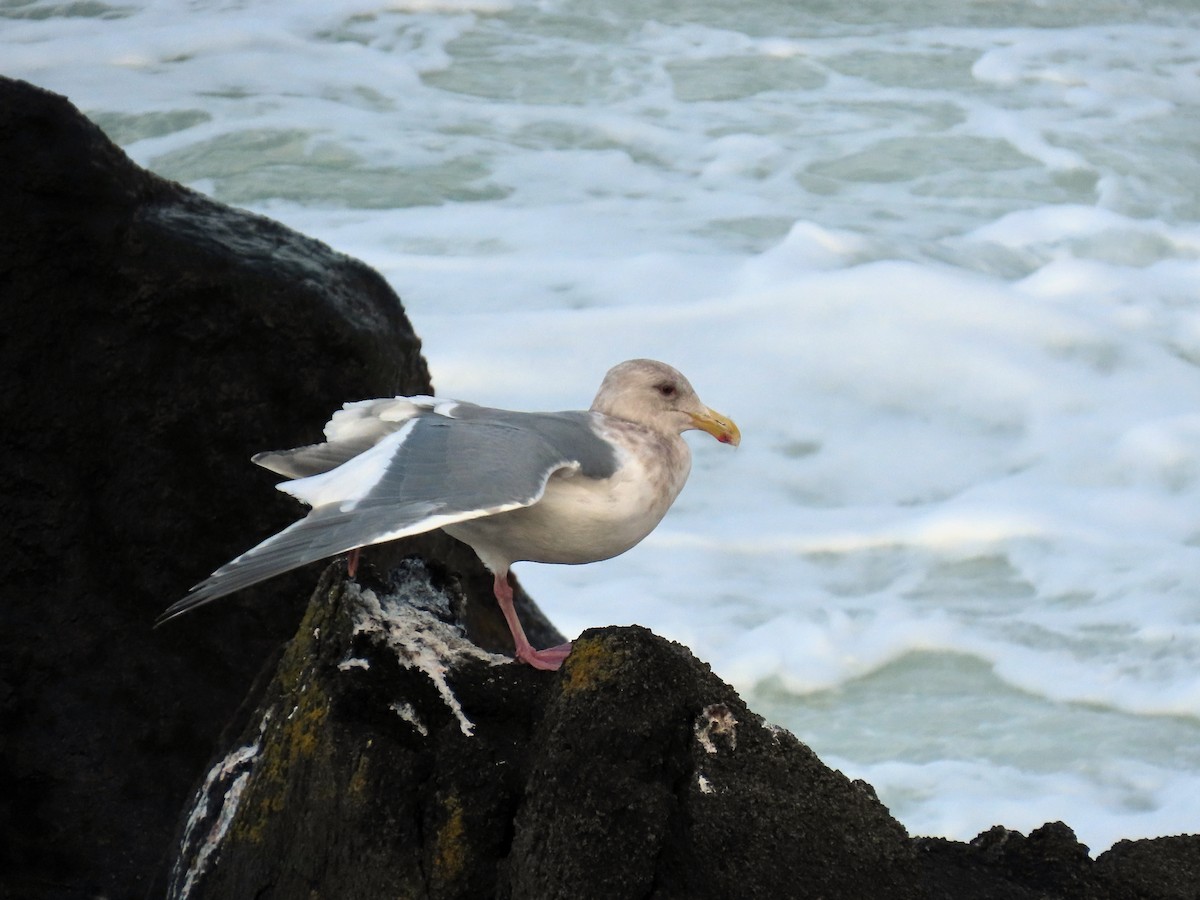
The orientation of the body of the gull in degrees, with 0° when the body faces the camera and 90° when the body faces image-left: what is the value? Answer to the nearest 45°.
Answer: approximately 270°

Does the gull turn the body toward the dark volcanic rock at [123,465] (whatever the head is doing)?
no
